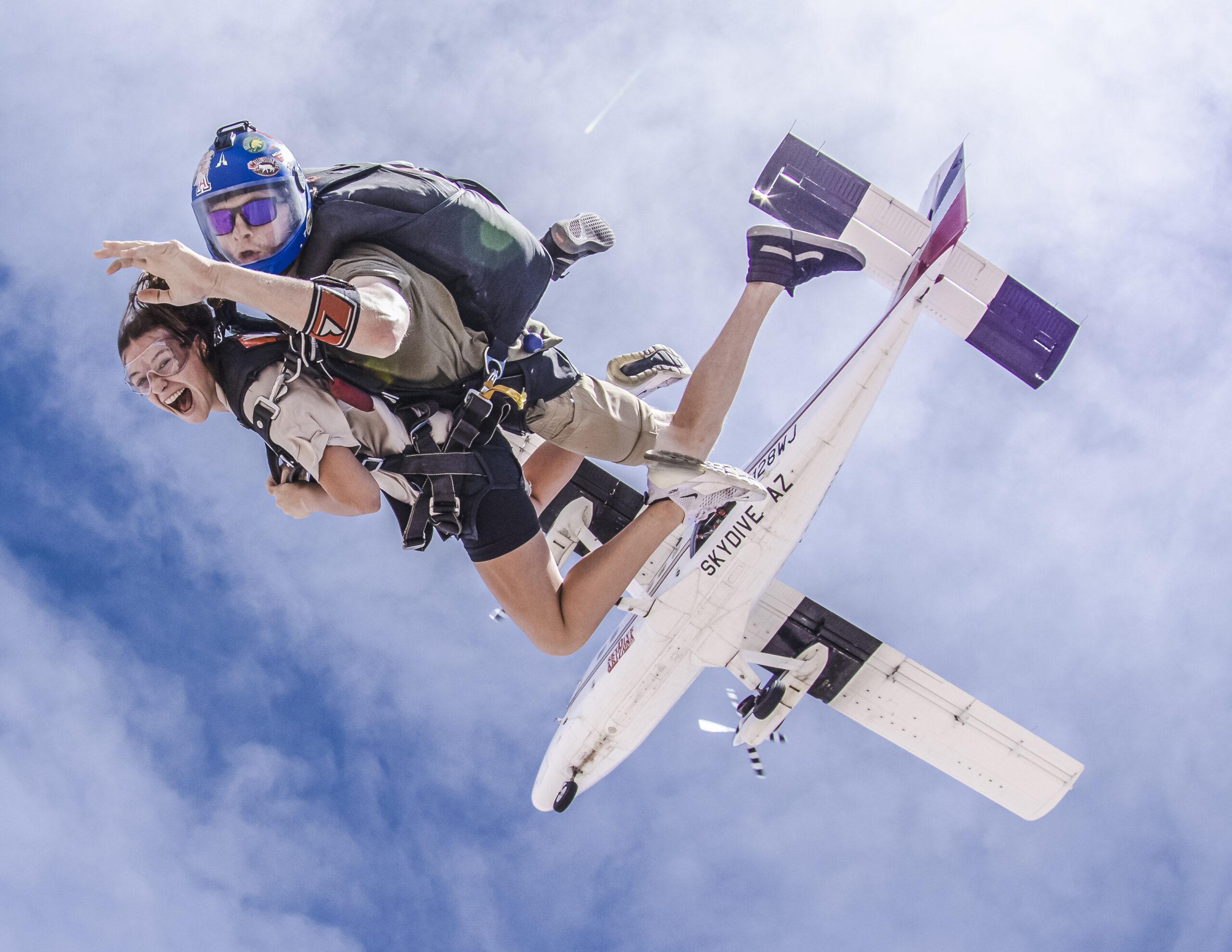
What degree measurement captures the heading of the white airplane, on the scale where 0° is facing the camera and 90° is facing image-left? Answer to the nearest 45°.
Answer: approximately 135°
